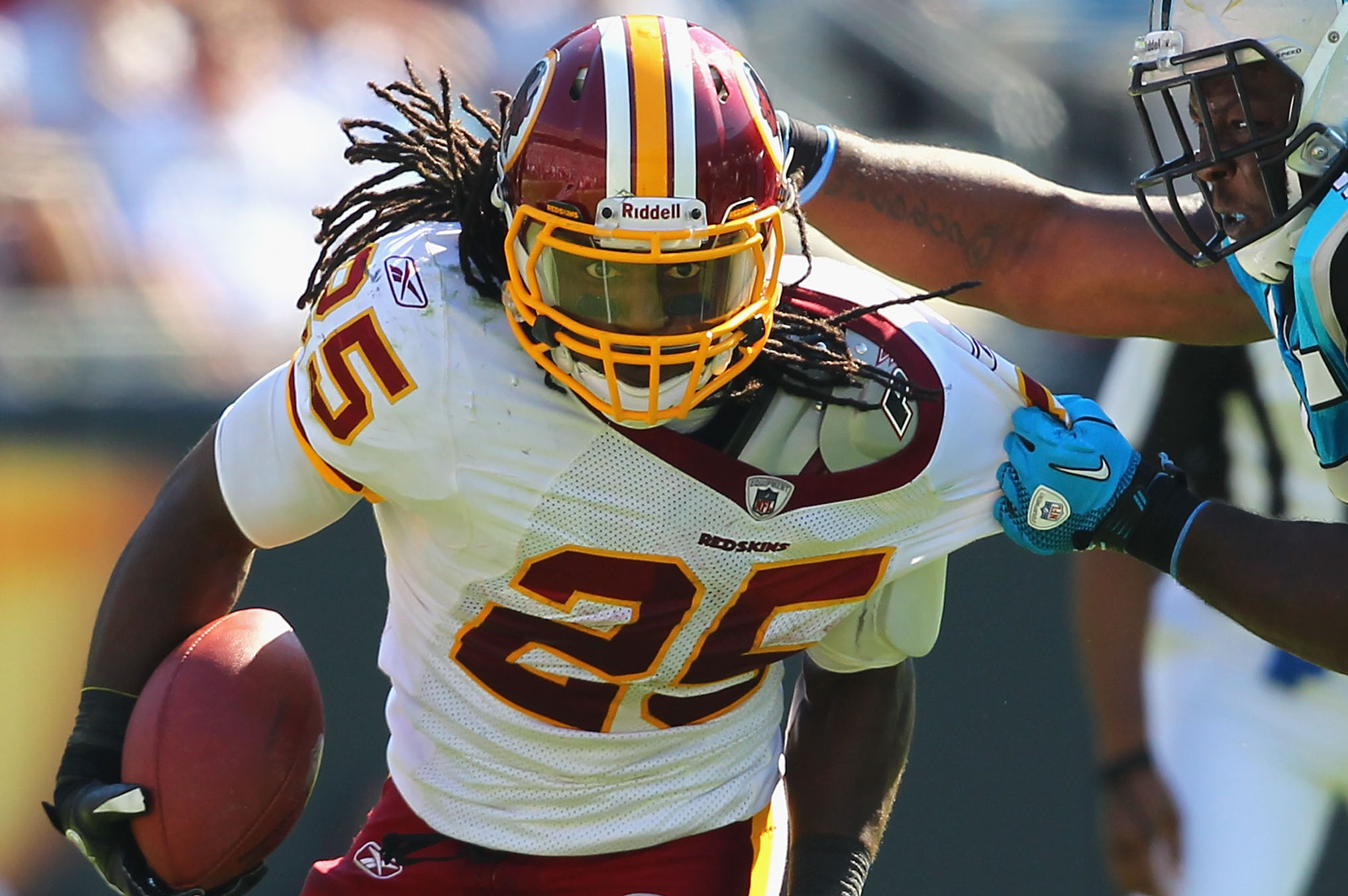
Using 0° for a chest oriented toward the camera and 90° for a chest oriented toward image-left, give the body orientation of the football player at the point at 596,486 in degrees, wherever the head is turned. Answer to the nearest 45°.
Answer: approximately 0°

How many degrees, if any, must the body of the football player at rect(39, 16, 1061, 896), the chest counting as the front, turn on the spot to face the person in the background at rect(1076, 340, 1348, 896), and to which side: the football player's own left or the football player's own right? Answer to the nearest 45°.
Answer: approximately 135° to the football player's own left

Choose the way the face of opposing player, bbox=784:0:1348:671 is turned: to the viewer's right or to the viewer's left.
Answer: to the viewer's left

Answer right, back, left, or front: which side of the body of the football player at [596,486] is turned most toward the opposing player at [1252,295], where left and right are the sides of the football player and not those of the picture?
left
